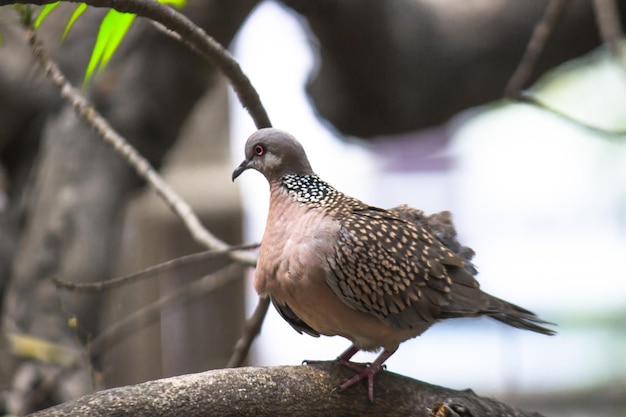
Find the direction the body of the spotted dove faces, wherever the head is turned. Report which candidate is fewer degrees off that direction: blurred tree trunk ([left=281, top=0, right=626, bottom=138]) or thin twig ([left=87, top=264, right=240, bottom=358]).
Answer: the thin twig

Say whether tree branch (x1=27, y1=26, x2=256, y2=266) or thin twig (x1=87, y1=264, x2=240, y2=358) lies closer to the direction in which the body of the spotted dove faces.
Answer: the tree branch

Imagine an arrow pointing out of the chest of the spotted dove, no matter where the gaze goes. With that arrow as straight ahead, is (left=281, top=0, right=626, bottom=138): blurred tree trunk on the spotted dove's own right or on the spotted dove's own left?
on the spotted dove's own right

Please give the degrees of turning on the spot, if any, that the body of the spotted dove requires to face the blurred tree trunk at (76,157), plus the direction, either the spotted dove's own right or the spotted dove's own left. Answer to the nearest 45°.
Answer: approximately 45° to the spotted dove's own right

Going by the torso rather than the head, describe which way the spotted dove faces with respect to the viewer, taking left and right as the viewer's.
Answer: facing to the left of the viewer

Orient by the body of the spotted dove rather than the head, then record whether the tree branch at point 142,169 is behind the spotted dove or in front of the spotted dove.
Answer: in front
